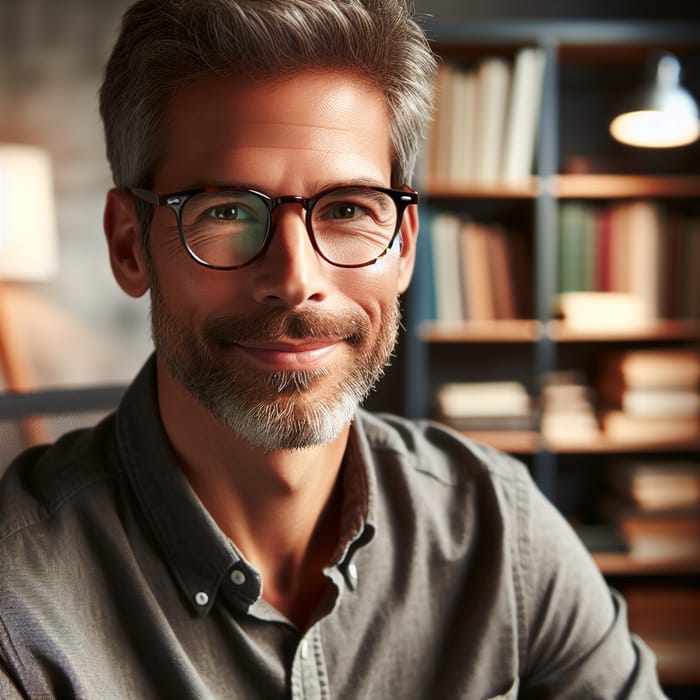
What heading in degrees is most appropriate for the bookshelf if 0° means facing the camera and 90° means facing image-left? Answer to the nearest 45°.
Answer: approximately 0°

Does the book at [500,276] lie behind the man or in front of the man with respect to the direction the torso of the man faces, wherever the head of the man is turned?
behind

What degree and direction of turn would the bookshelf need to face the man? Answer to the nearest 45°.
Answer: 0° — it already faces them

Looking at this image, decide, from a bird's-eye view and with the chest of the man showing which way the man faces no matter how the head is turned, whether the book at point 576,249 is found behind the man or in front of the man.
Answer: behind

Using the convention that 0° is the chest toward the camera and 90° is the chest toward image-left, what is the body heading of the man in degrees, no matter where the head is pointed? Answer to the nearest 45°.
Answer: approximately 0°

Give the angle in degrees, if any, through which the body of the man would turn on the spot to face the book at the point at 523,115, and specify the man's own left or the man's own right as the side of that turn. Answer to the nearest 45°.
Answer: approximately 180°

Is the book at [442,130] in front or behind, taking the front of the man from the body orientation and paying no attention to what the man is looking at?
behind

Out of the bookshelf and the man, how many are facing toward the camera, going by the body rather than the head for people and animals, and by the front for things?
2

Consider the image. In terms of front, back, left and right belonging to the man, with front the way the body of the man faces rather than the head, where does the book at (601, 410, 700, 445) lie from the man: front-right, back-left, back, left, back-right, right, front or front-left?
back-left

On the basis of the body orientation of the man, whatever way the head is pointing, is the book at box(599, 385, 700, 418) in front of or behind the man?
behind
